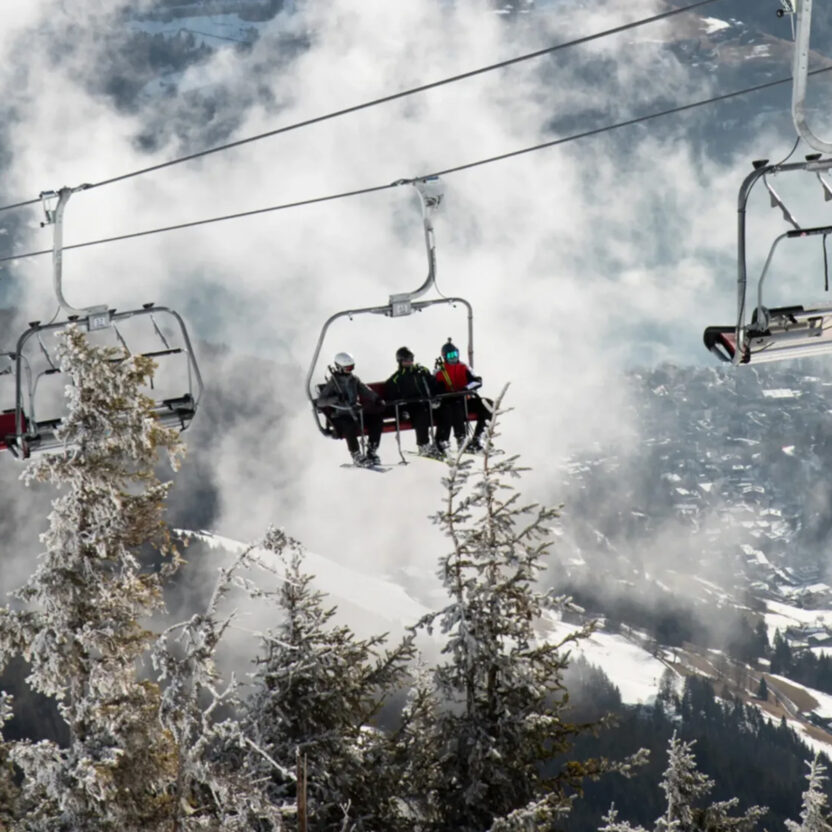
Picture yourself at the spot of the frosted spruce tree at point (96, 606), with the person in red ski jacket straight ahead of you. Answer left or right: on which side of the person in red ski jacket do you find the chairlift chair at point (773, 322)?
right

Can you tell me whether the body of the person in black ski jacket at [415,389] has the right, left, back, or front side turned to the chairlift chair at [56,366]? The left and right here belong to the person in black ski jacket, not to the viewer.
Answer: right

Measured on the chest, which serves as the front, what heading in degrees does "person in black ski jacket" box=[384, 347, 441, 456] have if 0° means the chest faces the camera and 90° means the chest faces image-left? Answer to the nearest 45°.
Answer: approximately 315°

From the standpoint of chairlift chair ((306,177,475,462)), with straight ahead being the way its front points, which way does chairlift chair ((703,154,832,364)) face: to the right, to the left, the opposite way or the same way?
the opposite way
